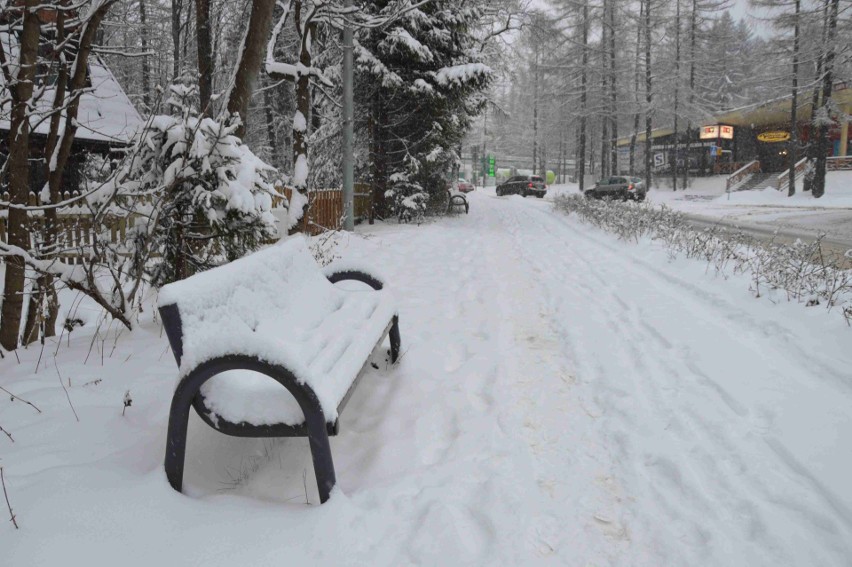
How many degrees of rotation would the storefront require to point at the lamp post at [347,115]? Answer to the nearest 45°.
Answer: approximately 45° to its left

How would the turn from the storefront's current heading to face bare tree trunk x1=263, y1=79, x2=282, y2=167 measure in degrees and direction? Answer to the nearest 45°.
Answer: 0° — it already faces it

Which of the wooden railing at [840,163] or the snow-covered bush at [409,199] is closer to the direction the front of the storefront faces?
the snow-covered bush

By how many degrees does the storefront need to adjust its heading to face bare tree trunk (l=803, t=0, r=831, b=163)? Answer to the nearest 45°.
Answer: approximately 45° to its left

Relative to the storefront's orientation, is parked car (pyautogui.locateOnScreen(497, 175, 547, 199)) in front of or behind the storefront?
in front

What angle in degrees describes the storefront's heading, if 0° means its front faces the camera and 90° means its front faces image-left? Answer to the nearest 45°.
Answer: approximately 45°

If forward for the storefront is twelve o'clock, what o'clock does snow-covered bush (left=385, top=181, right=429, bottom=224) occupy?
The snow-covered bush is roughly at 11 o'clock from the storefront.

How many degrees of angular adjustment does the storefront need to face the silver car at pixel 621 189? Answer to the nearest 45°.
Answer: approximately 45° to its left

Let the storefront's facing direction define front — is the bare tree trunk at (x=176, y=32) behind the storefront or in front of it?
in front

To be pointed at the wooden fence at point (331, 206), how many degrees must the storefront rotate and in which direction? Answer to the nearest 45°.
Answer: approximately 45° to its left

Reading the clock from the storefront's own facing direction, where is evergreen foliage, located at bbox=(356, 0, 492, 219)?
The evergreen foliage is roughly at 11 o'clock from the storefront.

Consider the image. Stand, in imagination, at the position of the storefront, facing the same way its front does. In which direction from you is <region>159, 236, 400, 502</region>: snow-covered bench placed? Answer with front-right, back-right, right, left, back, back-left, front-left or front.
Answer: front-left
